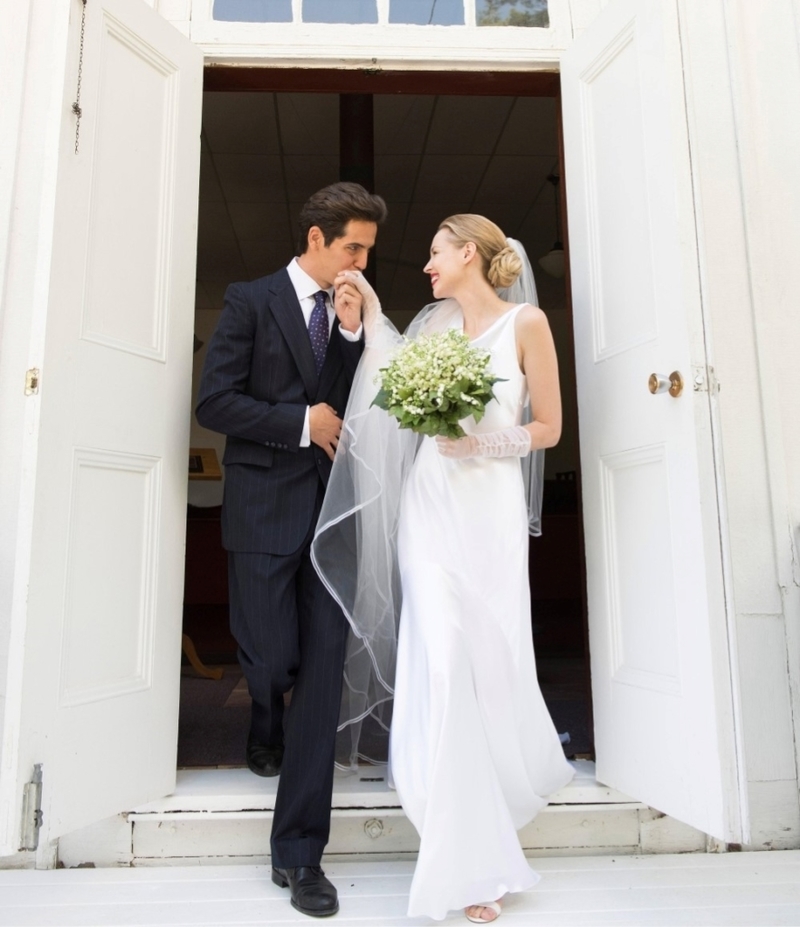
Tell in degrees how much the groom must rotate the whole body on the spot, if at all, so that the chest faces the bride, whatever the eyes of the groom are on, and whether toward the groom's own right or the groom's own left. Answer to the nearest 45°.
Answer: approximately 45° to the groom's own left

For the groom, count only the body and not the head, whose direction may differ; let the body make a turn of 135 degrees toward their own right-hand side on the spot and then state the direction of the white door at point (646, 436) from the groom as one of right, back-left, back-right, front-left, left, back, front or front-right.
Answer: back

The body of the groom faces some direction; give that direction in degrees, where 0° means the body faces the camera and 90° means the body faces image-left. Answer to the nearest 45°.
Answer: approximately 315°

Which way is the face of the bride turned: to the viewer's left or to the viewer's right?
to the viewer's left
